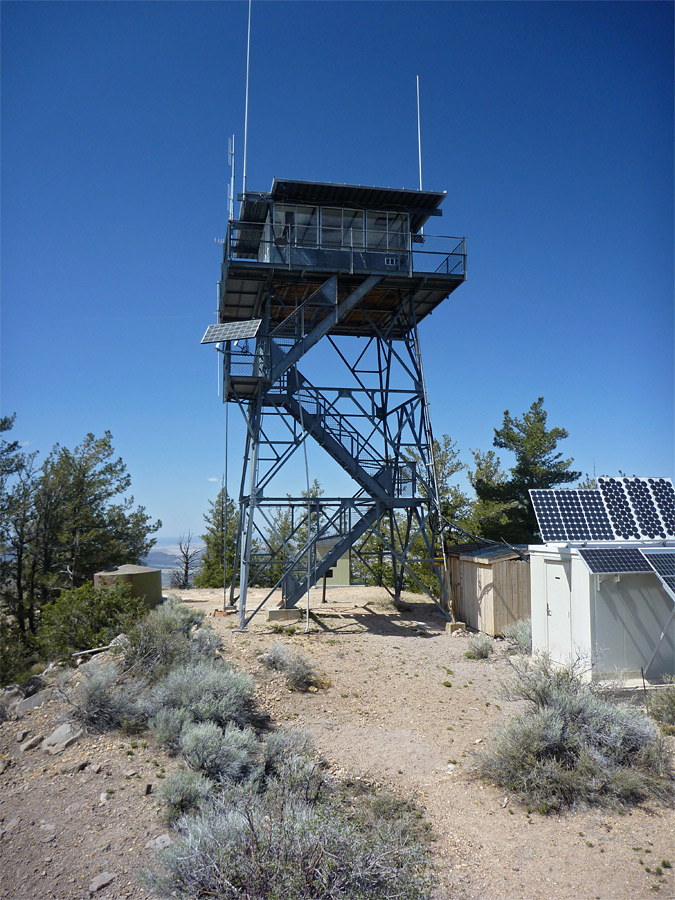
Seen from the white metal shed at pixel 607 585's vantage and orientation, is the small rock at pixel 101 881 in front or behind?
in front

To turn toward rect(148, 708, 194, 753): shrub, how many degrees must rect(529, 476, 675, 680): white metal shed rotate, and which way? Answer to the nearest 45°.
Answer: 0° — it already faces it

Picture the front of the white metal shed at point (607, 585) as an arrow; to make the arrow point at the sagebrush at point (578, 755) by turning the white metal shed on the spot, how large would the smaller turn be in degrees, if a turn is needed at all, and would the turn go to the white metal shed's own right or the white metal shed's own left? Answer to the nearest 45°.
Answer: approximately 45° to the white metal shed's own left

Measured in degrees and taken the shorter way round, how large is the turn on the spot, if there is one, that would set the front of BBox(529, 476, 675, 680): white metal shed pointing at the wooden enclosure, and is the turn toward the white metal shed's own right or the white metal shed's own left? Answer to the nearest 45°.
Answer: approximately 90° to the white metal shed's own right

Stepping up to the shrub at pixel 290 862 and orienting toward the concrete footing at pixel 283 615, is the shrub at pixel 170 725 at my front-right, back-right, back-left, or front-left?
front-left

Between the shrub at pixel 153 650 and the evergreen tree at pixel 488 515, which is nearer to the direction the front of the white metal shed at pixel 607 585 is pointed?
the shrub

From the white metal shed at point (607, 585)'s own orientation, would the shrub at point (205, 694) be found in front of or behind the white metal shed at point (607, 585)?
in front

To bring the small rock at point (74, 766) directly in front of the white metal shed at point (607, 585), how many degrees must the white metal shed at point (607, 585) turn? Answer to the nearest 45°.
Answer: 0° — it already faces it

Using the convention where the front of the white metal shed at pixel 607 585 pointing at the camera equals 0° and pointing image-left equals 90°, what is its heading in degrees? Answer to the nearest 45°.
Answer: approximately 45°

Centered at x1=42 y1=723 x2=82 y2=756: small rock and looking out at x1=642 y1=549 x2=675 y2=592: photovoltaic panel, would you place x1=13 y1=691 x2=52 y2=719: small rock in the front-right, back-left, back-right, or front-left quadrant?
back-left

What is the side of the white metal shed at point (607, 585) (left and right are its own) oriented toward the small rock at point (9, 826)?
front

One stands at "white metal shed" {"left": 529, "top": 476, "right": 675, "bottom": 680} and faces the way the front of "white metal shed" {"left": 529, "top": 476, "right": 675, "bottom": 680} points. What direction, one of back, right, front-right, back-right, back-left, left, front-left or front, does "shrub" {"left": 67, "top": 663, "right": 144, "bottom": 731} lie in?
front

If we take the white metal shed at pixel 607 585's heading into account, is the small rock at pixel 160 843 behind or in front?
in front
